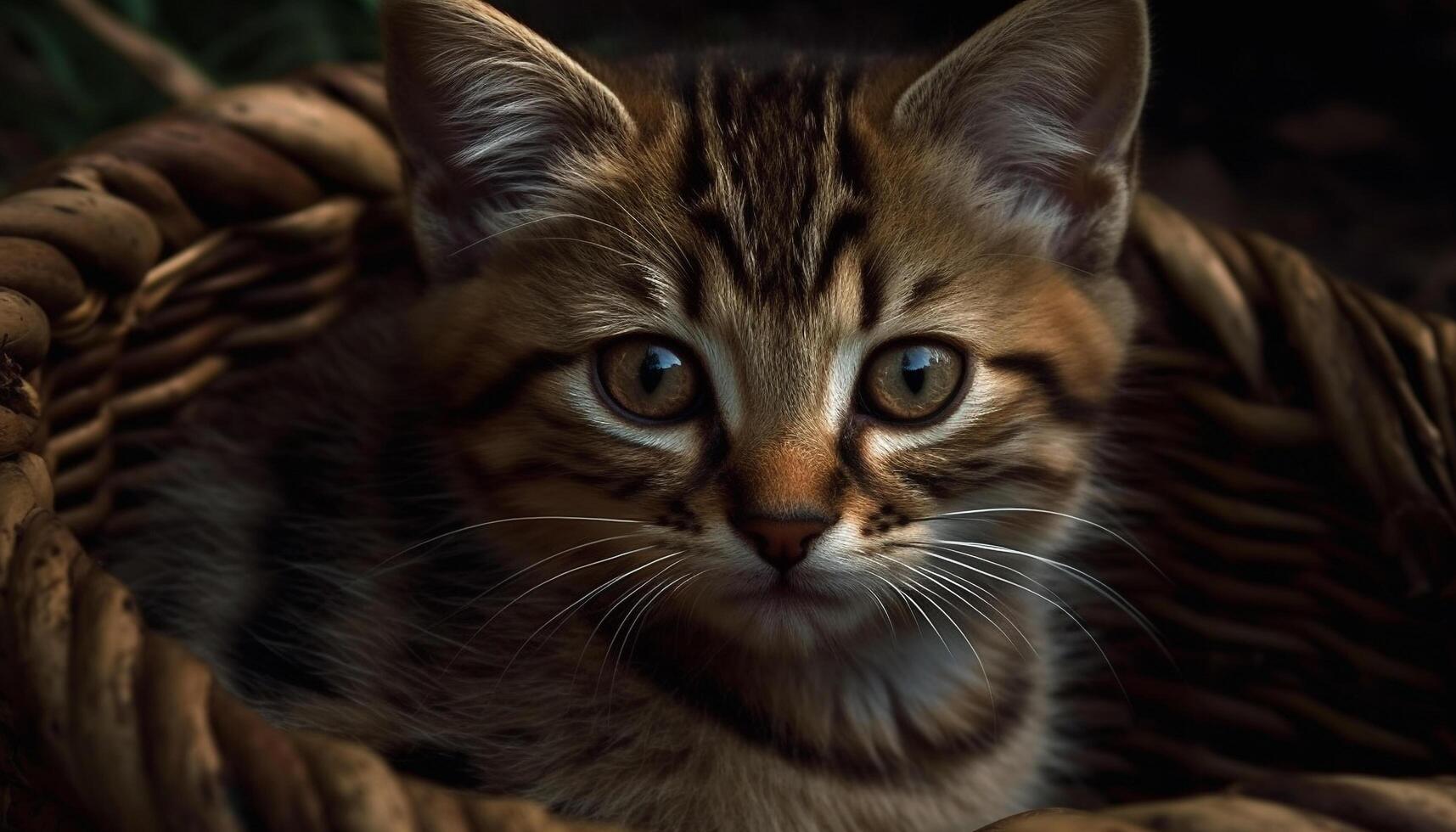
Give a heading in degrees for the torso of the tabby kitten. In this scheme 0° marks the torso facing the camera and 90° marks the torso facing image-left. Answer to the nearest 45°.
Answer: approximately 315°
